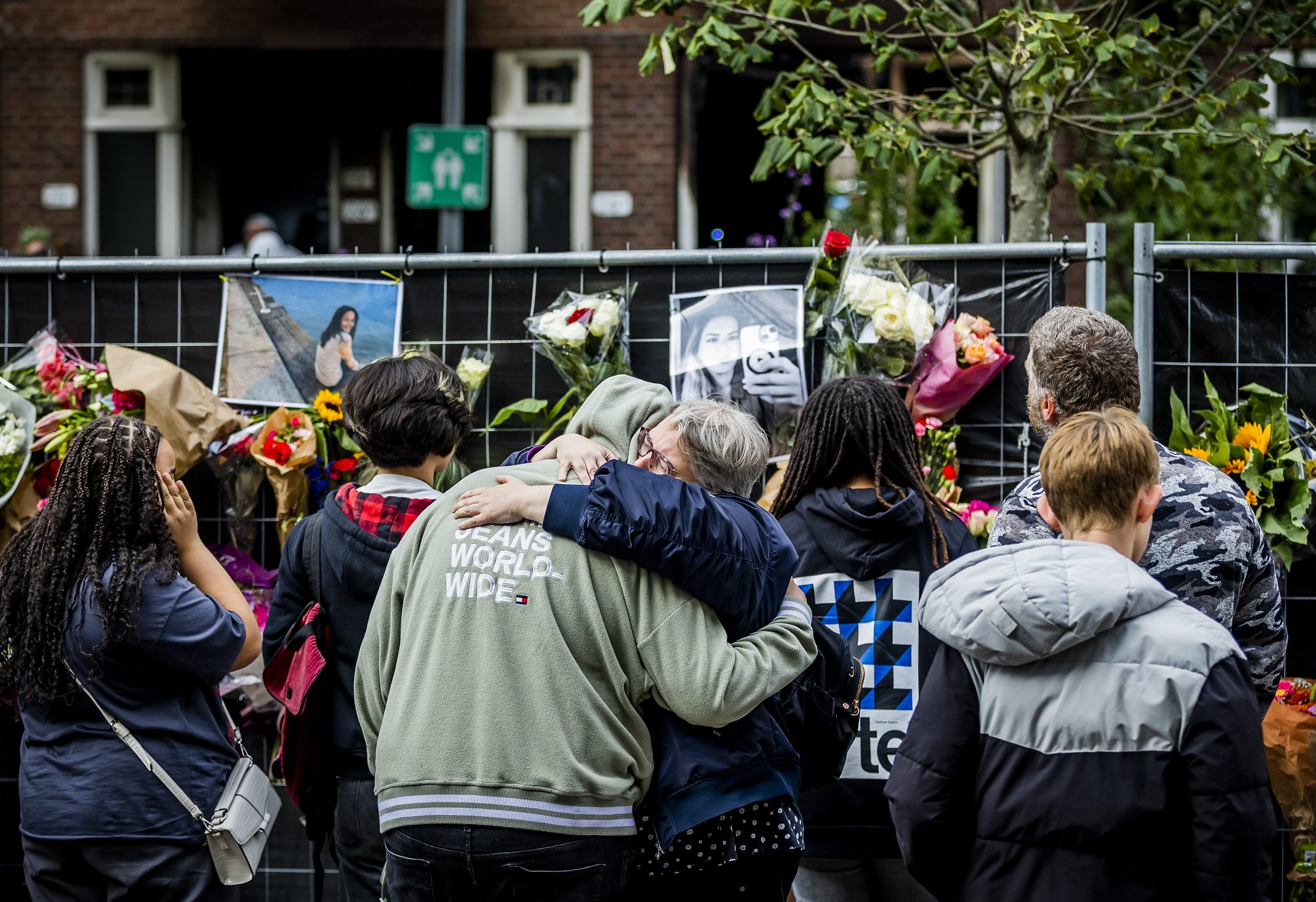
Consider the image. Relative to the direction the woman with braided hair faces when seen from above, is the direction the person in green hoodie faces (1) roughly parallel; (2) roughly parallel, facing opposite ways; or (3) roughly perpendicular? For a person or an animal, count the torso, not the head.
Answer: roughly parallel

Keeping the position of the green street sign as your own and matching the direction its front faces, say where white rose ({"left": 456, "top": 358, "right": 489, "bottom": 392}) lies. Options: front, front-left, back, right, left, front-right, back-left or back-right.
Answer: front

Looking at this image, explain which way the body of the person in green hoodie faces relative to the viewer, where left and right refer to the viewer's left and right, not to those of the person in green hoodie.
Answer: facing away from the viewer and to the right of the viewer

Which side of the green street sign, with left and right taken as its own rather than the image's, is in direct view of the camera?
front

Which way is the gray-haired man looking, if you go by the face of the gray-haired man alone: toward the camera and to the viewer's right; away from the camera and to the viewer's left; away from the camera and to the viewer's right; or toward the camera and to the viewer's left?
away from the camera and to the viewer's left

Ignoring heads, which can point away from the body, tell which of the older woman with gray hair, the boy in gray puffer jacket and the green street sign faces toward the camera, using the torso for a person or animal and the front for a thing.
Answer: the green street sign

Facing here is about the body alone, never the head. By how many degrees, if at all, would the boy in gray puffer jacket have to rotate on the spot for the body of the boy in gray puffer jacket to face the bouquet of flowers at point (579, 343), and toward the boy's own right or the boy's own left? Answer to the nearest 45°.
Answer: approximately 45° to the boy's own left

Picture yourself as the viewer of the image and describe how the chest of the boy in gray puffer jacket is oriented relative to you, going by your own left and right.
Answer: facing away from the viewer

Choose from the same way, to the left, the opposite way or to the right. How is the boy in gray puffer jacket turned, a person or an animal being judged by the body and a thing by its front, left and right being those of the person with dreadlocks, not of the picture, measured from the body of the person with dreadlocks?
the same way

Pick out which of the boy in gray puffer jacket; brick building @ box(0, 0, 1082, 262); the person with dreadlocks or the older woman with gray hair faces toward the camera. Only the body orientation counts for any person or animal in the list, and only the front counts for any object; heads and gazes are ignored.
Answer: the brick building

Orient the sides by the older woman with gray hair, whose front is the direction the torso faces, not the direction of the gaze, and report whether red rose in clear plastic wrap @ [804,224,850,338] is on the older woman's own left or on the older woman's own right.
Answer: on the older woman's own right

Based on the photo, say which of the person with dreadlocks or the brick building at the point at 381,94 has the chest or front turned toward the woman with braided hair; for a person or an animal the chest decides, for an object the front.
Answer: the brick building

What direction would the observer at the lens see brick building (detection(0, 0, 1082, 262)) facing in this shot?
facing the viewer

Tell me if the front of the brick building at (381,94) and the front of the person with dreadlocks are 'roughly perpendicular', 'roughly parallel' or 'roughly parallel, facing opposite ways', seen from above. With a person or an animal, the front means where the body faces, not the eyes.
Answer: roughly parallel, facing opposite ways

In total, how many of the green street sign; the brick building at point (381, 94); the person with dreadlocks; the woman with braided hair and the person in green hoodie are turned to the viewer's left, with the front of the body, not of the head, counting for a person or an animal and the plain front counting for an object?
0

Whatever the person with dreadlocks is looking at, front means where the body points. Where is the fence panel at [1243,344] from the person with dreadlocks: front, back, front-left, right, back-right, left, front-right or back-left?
front-right

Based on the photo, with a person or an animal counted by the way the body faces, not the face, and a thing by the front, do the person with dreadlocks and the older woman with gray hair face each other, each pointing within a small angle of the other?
no

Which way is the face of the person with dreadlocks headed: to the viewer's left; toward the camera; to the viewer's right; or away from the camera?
away from the camera

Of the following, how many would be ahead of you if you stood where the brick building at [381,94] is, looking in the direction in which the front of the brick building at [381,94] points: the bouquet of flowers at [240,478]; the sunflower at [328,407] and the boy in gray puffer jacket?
3

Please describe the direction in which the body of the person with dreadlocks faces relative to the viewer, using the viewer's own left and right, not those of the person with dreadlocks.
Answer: facing away from the viewer
